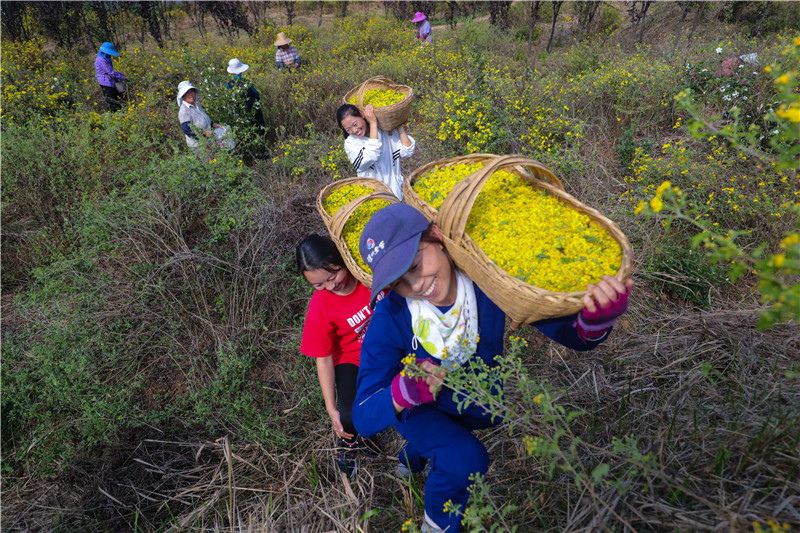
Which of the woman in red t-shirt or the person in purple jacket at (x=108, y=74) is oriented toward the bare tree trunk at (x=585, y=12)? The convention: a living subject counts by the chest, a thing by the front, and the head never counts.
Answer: the person in purple jacket

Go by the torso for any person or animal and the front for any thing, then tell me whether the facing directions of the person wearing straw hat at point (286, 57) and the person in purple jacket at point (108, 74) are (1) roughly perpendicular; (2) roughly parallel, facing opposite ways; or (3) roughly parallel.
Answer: roughly perpendicular

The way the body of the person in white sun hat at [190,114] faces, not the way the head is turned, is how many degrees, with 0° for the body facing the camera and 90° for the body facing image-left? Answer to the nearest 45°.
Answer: approximately 315°

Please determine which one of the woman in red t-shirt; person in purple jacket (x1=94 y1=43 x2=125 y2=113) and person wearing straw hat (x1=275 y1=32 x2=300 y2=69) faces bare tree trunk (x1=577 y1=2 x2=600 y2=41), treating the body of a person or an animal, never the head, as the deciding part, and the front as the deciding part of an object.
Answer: the person in purple jacket

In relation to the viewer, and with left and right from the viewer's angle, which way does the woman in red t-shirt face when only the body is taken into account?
facing the viewer and to the right of the viewer

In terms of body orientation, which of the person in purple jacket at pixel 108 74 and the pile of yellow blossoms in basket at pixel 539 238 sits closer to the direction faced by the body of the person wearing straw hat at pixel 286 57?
the pile of yellow blossoms in basket

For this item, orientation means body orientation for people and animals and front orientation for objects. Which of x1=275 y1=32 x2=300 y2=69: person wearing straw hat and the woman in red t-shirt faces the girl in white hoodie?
the person wearing straw hat

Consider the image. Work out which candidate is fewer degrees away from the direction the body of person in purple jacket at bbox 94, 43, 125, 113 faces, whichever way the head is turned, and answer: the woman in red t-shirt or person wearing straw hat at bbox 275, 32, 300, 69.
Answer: the person wearing straw hat

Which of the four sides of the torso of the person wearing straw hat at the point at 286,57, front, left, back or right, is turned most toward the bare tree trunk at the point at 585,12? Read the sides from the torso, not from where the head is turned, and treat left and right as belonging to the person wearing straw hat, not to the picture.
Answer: left

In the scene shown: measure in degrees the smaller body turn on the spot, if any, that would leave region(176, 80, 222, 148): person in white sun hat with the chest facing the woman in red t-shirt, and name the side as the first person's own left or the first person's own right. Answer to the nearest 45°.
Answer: approximately 45° to the first person's own right

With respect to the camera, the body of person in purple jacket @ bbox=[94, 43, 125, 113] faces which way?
to the viewer's right

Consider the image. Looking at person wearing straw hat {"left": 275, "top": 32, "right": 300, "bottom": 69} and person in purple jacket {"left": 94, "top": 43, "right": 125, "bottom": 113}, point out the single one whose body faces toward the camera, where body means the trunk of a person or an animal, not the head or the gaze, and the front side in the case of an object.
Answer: the person wearing straw hat

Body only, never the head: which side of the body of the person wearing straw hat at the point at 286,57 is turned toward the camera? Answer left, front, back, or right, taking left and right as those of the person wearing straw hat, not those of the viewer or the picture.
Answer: front

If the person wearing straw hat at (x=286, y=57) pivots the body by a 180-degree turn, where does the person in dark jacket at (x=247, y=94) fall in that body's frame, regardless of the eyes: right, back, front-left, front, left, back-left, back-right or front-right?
back

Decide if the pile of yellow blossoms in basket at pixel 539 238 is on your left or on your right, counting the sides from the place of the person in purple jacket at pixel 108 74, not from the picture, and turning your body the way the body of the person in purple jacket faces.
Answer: on your right

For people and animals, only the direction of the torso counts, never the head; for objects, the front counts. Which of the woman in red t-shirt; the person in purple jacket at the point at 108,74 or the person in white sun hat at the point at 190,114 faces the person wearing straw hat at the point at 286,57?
the person in purple jacket

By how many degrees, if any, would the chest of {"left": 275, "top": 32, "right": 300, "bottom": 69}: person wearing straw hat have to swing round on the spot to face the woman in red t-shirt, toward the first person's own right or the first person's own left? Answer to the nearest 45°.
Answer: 0° — they already face them

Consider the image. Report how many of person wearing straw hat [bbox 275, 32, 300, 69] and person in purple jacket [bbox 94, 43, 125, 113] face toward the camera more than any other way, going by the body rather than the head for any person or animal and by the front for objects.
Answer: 1
